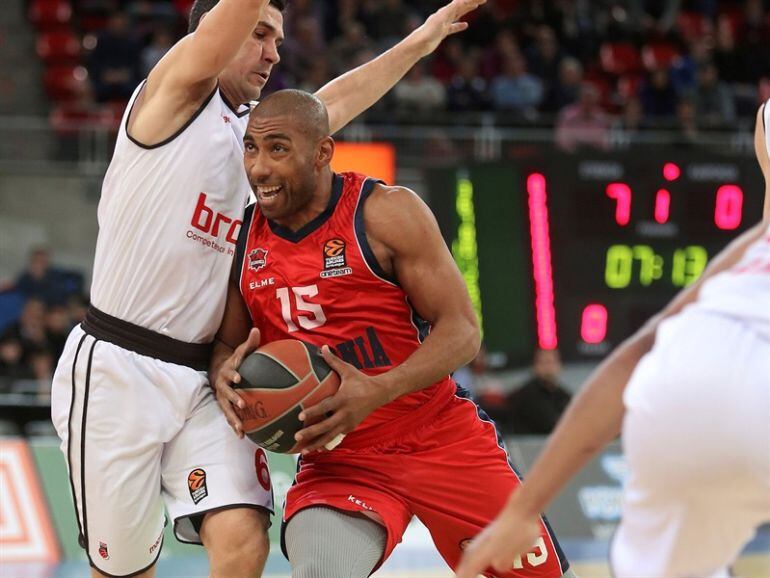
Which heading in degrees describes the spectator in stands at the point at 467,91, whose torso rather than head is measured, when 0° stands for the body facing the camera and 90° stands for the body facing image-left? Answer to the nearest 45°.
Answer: approximately 0°

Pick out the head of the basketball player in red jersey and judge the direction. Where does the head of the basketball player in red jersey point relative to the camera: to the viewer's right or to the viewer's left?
to the viewer's left

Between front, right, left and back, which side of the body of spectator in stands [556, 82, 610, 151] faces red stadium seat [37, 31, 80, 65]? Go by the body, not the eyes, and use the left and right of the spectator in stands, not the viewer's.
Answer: right

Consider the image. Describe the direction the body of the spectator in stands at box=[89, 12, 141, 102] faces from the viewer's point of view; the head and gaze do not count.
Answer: toward the camera

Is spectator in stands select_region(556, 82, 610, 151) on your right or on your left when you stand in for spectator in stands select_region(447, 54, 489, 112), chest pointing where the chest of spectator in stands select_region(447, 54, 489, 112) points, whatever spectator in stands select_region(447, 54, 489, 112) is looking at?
on your left

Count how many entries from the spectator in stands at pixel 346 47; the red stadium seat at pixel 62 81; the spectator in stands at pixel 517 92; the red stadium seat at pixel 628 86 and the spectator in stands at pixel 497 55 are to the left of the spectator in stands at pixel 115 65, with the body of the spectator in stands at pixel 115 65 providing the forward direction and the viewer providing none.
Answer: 4

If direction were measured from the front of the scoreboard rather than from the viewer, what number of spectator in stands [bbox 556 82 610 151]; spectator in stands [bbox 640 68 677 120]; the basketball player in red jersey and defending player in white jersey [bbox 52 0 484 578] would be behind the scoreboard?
2

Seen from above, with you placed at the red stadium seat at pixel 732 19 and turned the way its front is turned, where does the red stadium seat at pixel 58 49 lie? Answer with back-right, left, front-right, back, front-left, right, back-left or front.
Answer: front-right

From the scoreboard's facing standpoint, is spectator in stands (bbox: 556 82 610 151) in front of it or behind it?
behind

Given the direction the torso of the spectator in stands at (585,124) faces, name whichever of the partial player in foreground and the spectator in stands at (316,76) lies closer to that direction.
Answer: the partial player in foreground

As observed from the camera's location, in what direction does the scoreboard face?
facing the viewer

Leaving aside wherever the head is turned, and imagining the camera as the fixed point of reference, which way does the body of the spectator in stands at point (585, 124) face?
toward the camera

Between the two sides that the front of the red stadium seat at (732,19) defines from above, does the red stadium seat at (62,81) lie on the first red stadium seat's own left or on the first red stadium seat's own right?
on the first red stadium seat's own right
